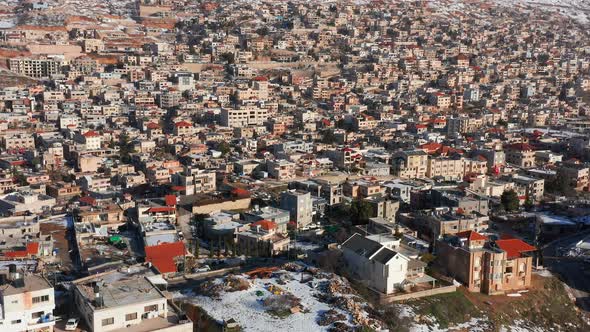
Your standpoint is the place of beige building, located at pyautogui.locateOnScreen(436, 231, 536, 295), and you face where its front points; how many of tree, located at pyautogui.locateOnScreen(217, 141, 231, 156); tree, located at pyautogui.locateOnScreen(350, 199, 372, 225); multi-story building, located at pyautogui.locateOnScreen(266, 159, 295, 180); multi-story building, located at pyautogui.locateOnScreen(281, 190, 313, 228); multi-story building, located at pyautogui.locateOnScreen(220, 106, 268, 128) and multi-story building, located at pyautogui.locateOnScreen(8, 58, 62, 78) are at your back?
6

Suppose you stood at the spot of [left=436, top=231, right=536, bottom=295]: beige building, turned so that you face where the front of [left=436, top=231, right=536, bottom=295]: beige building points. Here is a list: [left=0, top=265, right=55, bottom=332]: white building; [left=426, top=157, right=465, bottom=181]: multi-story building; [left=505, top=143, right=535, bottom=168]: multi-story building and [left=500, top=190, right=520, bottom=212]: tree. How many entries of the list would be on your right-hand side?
1

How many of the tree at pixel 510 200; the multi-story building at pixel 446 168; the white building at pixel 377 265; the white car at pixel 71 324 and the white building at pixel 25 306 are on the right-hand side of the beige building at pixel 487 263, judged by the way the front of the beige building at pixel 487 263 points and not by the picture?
3

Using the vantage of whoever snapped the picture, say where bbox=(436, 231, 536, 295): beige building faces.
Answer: facing the viewer and to the right of the viewer

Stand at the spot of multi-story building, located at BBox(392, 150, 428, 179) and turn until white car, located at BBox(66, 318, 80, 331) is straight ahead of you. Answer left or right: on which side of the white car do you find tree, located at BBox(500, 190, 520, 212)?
left

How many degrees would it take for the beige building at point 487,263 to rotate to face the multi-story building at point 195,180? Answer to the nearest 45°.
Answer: approximately 180°

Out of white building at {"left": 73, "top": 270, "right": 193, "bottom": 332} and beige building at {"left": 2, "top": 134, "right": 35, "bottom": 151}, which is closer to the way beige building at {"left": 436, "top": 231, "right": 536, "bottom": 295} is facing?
the white building

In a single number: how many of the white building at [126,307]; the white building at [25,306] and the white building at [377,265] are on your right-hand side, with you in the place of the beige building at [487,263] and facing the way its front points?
3

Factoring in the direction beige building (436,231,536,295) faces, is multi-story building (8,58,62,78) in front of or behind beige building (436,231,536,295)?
behind

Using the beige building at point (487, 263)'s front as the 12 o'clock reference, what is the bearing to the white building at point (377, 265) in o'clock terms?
The white building is roughly at 3 o'clock from the beige building.

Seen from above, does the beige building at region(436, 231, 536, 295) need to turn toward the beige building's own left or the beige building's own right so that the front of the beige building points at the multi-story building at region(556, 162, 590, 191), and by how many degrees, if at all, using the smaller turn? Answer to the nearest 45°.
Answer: approximately 135° to the beige building's own left

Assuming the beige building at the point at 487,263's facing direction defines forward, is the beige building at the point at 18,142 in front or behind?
behind

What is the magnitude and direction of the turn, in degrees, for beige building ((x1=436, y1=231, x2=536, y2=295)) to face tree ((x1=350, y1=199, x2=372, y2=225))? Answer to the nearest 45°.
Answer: approximately 180°

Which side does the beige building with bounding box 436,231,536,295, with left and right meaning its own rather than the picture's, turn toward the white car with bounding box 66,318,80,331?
right

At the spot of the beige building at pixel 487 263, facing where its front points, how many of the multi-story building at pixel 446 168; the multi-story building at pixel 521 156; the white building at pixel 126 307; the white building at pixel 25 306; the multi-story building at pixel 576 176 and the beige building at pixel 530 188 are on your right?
2
